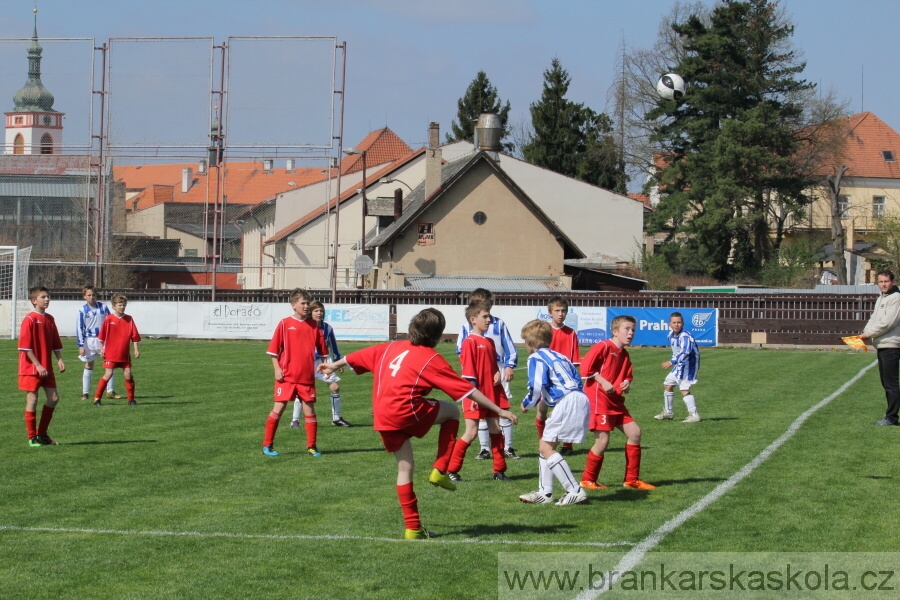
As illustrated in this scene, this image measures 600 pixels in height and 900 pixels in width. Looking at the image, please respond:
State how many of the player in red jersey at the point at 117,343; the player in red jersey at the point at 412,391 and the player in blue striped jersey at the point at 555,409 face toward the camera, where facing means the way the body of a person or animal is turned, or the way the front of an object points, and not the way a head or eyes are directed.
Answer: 1

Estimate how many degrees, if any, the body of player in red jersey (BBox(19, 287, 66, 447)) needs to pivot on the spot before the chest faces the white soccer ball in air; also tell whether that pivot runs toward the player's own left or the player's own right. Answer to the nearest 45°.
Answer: approximately 90° to the player's own left

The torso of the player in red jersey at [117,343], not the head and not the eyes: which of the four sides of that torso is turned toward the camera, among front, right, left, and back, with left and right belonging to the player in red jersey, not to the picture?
front

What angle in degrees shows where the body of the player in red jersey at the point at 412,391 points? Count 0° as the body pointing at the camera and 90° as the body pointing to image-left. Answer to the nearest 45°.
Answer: approximately 225°

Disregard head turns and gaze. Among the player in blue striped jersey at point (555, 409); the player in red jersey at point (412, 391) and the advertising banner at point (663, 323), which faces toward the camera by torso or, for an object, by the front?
the advertising banner

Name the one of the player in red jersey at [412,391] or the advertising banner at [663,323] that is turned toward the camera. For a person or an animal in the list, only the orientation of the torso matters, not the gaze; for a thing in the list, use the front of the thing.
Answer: the advertising banner

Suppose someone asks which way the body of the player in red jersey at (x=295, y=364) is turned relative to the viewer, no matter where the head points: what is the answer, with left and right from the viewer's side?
facing the viewer and to the right of the viewer

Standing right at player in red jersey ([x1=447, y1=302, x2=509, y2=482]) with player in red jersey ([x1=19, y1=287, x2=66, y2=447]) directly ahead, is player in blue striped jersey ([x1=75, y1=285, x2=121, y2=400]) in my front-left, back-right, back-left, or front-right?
front-right

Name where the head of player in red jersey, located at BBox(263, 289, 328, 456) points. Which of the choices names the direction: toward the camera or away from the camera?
toward the camera

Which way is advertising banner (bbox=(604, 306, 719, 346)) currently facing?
toward the camera

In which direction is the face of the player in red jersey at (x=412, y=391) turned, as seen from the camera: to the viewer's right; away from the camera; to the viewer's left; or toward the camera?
away from the camera

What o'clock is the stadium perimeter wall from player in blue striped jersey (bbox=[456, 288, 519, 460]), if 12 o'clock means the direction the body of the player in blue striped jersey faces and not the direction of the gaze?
The stadium perimeter wall is roughly at 6 o'clock from the player in blue striped jersey.
